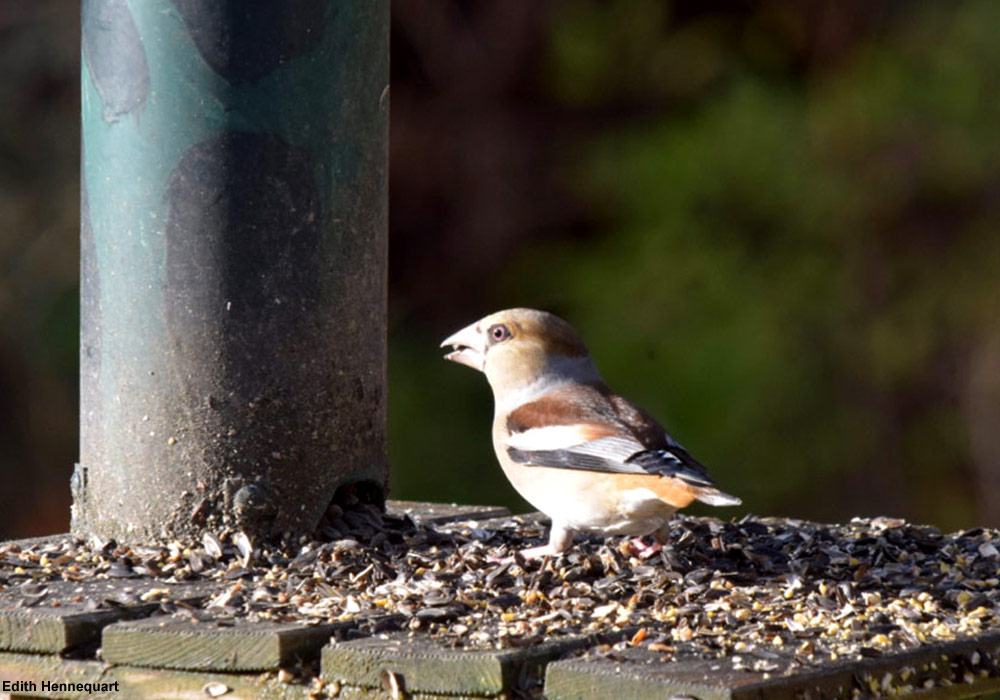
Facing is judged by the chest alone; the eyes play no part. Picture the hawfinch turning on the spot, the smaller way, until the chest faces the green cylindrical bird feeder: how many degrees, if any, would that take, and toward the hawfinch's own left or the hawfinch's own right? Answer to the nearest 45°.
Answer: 0° — it already faces it

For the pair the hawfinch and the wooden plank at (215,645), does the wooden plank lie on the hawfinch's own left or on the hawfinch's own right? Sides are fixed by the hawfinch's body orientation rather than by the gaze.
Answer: on the hawfinch's own left

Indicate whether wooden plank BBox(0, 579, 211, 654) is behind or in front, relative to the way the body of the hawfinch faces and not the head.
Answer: in front

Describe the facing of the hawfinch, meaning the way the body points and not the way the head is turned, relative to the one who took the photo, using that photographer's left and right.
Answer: facing to the left of the viewer

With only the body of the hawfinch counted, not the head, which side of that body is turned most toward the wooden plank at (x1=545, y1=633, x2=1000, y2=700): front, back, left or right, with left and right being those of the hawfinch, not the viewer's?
left

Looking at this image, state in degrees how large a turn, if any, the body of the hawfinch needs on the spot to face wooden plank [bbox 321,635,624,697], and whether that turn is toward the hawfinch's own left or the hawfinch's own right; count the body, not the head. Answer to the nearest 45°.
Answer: approximately 90° to the hawfinch's own left
